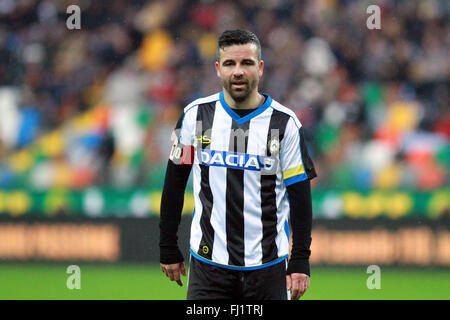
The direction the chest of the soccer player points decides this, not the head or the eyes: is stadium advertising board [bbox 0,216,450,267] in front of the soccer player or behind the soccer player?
behind

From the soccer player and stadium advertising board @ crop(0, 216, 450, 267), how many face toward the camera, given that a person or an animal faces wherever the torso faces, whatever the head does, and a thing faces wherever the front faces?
2

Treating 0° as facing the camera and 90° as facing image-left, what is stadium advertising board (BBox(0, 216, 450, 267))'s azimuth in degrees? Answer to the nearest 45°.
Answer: approximately 0°

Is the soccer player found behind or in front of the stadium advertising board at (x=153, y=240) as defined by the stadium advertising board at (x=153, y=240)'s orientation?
in front

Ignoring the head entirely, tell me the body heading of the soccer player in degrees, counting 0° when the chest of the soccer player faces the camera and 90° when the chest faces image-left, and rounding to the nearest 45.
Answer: approximately 0°
